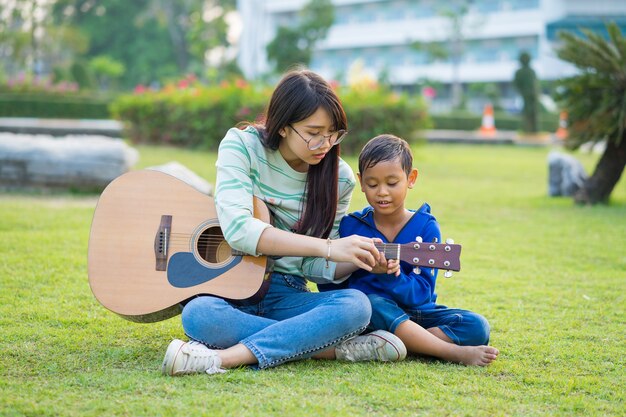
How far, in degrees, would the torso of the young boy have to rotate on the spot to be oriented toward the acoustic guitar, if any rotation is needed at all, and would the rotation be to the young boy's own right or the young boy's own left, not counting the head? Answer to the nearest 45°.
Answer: approximately 90° to the young boy's own right

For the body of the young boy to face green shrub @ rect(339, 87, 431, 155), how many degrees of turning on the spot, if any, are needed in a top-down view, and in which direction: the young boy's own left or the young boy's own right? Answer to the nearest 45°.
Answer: approximately 180°

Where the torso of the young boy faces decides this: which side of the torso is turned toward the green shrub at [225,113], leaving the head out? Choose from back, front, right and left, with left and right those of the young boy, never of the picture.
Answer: back

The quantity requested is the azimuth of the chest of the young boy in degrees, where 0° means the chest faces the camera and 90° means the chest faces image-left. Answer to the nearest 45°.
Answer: approximately 0°

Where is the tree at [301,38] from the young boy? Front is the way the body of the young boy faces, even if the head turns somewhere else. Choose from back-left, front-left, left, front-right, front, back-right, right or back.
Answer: back

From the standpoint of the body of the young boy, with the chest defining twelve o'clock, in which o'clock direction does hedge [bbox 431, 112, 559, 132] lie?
The hedge is roughly at 6 o'clock from the young boy.

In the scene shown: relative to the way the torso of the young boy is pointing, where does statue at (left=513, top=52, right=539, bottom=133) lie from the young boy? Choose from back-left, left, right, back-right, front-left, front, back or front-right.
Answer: back

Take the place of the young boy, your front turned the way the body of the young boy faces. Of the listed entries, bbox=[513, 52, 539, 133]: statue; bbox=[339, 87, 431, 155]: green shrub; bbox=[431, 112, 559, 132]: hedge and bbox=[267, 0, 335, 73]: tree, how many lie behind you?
4

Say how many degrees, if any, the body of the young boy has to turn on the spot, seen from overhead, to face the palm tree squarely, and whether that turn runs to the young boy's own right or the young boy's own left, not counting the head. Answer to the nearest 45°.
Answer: approximately 180°

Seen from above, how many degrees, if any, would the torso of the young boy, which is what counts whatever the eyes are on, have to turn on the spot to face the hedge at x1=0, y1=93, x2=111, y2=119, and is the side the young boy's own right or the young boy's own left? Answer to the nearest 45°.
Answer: approximately 135° to the young boy's own right
